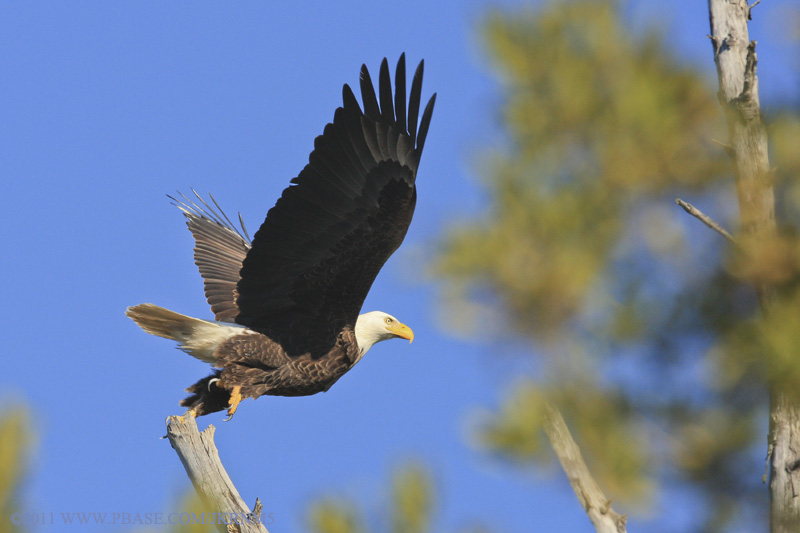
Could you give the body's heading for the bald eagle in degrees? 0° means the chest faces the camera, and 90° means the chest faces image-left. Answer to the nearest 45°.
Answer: approximately 270°
